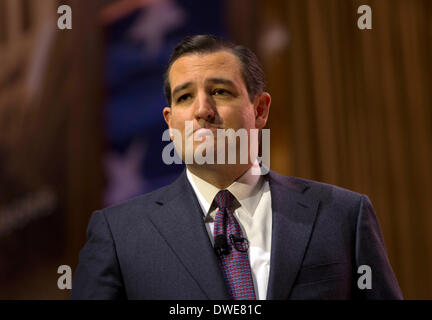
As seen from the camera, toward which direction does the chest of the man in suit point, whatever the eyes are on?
toward the camera
